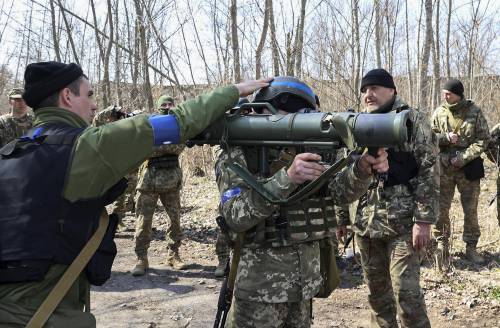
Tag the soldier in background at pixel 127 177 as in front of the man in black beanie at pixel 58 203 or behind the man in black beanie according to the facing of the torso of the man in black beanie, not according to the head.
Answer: in front

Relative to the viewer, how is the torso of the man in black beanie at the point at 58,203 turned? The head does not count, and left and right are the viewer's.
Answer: facing away from the viewer and to the right of the viewer

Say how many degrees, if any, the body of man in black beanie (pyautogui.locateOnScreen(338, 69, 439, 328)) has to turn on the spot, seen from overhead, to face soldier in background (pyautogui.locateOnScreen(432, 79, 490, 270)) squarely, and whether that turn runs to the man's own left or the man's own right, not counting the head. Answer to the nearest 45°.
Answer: approximately 135° to the man's own right

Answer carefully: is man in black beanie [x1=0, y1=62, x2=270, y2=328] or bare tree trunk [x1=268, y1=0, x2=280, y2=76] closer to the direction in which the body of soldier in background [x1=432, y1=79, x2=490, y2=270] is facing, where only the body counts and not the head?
the man in black beanie

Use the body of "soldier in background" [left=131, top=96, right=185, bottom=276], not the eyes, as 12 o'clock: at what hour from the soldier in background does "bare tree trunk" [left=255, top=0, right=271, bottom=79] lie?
The bare tree trunk is roughly at 7 o'clock from the soldier in background.

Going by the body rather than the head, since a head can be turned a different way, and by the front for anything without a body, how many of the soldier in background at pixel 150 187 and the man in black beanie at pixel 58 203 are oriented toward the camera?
1

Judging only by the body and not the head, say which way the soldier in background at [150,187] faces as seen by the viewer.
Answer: toward the camera

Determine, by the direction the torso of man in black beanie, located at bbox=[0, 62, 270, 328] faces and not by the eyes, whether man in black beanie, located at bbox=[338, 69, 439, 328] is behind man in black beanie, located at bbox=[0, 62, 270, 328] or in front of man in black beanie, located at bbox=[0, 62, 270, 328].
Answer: in front

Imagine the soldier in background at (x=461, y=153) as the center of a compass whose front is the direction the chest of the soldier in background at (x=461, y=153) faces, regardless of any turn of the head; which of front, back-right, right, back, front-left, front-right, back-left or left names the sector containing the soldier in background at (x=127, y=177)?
front-right

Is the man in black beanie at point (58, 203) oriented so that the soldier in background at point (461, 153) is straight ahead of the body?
yes

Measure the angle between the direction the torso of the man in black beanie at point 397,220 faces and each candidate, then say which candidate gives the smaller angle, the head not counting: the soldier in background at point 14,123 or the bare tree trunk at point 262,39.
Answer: the soldier in background

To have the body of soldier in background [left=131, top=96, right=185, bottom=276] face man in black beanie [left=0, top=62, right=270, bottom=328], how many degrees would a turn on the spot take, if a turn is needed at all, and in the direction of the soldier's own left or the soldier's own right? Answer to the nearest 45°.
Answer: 0° — they already face them

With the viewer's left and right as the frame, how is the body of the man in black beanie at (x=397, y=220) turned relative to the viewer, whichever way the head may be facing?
facing the viewer and to the left of the viewer

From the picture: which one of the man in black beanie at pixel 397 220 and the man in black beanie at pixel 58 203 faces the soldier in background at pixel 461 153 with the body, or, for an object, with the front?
the man in black beanie at pixel 58 203

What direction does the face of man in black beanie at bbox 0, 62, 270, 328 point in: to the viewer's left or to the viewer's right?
to the viewer's right

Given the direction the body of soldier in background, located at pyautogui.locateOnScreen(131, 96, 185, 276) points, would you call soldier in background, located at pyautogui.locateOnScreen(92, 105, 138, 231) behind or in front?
behind
